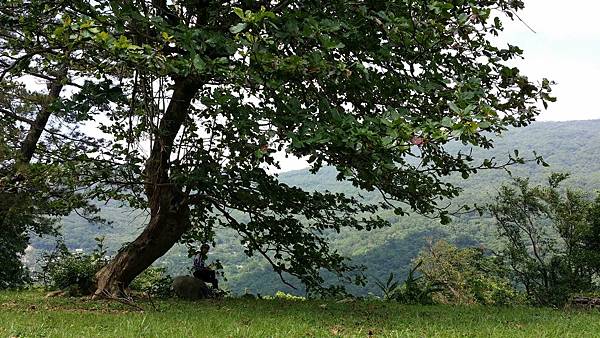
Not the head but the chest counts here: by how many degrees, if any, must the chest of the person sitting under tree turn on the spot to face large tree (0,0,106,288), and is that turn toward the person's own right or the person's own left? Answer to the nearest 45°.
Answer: approximately 135° to the person's own right
